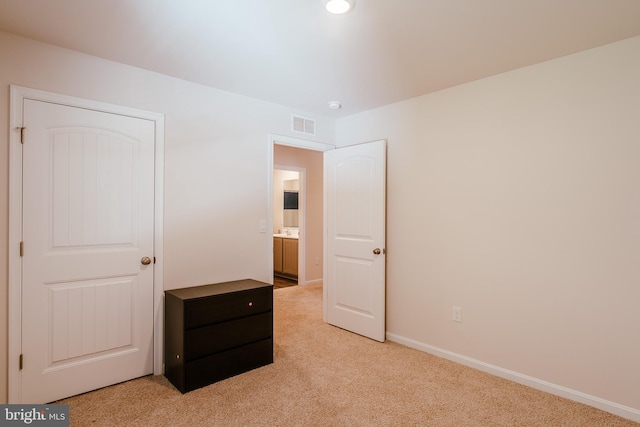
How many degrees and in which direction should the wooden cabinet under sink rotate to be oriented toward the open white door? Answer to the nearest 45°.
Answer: approximately 45° to its left

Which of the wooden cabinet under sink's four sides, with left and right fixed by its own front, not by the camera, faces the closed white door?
front

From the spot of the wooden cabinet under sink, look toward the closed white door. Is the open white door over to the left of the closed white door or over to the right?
left

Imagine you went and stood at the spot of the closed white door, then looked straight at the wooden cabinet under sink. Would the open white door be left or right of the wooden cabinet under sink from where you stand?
right

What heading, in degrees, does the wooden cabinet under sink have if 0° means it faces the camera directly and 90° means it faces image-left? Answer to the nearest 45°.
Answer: approximately 45°
